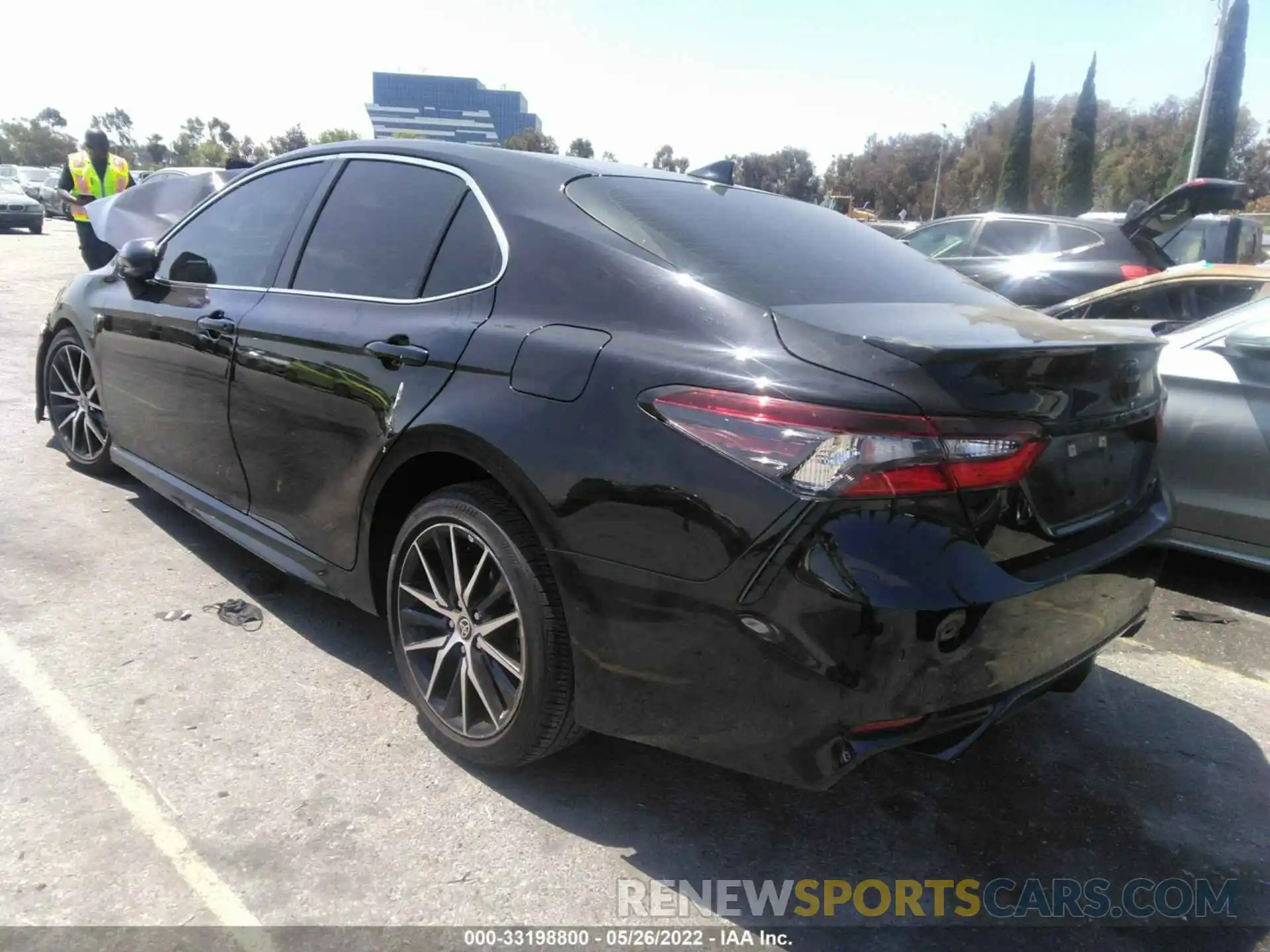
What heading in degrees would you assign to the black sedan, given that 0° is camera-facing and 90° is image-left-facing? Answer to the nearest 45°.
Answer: approximately 135°

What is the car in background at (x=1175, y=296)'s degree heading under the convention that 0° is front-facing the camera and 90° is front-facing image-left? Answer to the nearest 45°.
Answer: approximately 90°

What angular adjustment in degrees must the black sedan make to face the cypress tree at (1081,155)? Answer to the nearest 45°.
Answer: approximately 90° to its right

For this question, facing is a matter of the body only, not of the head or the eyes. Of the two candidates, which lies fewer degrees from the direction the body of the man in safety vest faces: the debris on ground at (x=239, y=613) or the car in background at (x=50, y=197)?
the debris on ground

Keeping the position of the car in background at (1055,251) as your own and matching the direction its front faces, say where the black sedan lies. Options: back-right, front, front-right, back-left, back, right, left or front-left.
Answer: left

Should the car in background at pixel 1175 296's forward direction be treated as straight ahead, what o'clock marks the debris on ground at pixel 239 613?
The debris on ground is roughly at 10 o'clock from the car in background.

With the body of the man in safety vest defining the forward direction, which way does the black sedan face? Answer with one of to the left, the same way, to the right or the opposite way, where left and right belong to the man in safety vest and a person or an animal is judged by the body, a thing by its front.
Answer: the opposite way

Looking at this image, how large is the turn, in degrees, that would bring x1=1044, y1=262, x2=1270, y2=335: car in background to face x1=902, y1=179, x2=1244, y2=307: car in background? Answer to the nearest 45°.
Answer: approximately 90° to its right

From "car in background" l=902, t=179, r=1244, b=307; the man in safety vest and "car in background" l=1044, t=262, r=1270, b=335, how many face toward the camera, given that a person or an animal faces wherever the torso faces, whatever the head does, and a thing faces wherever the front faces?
1

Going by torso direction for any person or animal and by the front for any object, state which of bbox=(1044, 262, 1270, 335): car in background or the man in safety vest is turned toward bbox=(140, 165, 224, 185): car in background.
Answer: bbox=(1044, 262, 1270, 335): car in background

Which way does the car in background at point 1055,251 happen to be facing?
to the viewer's left

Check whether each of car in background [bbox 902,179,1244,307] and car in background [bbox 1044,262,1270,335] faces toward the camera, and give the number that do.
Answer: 0

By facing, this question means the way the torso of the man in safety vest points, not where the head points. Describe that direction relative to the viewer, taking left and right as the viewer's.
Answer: facing the viewer
